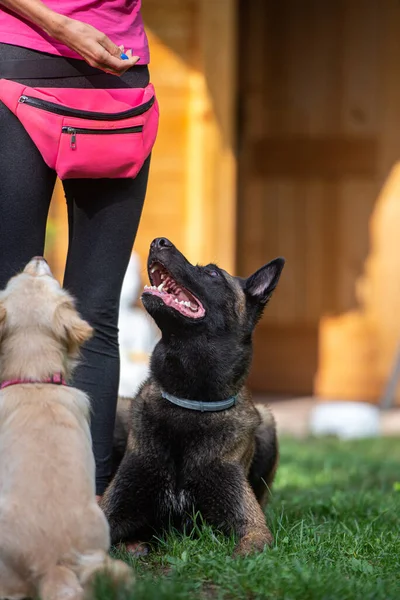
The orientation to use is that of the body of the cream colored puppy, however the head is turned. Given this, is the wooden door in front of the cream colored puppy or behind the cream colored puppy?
in front

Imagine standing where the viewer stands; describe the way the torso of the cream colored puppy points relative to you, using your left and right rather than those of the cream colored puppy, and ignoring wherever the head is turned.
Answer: facing away from the viewer

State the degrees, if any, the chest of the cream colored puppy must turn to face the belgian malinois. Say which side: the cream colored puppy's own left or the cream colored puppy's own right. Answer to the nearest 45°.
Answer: approximately 45° to the cream colored puppy's own right
